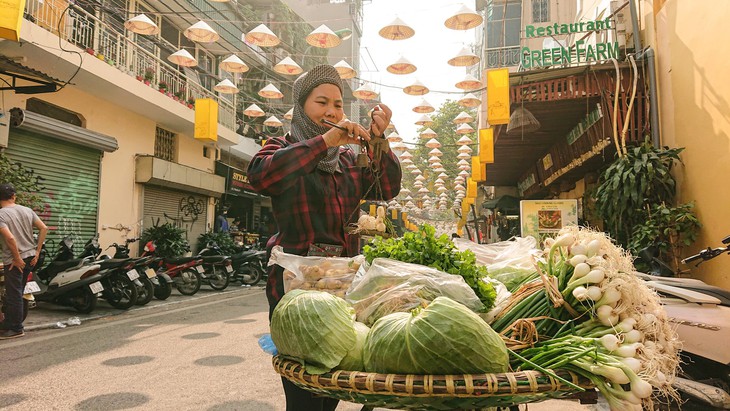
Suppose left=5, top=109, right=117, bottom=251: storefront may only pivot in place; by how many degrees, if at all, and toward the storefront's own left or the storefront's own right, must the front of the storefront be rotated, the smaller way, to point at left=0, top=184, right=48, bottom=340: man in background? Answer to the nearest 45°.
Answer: approximately 45° to the storefront's own right

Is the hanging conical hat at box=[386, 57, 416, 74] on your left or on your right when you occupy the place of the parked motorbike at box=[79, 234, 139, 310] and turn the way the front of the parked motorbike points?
on your right

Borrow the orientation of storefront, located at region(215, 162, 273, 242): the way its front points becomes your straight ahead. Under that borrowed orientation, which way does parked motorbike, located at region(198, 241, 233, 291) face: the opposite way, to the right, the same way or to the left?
the opposite way

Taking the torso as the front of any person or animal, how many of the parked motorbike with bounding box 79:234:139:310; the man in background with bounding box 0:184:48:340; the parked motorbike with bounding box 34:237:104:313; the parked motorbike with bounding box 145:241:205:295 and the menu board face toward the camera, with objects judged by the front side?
1

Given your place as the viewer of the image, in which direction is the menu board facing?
facing the viewer

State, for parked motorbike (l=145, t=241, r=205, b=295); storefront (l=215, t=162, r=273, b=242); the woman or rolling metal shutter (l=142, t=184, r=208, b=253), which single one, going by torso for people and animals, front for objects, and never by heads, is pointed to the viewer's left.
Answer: the parked motorbike

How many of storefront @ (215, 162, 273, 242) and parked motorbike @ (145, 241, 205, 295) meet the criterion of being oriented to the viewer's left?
1

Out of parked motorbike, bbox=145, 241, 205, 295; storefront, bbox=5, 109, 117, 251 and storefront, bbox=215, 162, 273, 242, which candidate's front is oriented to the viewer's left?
the parked motorbike

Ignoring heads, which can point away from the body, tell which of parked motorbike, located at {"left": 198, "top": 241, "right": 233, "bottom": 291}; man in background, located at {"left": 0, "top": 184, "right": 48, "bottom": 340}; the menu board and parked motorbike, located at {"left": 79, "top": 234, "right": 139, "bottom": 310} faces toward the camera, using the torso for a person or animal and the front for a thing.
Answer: the menu board

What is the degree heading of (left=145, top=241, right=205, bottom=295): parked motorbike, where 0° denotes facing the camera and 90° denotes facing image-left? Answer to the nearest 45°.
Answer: approximately 90°

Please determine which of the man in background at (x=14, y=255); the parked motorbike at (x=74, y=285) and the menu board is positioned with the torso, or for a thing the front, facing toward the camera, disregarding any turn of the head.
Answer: the menu board

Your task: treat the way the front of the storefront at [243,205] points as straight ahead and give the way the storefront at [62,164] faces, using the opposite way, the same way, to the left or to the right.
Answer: the same way

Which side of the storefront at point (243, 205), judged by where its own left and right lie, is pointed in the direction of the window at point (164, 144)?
right

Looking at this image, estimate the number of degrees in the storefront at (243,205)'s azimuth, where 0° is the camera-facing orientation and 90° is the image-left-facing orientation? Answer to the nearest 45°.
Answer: approximately 315°

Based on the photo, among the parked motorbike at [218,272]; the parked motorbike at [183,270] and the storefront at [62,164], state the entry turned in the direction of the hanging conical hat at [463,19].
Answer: the storefront

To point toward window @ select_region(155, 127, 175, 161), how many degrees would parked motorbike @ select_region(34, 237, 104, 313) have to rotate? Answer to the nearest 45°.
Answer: approximately 45° to its right

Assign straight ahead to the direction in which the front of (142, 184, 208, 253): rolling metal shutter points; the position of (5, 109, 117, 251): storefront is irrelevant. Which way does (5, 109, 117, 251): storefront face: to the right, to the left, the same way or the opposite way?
the same way

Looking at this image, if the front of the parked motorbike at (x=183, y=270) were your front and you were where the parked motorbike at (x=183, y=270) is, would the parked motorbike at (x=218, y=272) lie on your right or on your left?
on your right
